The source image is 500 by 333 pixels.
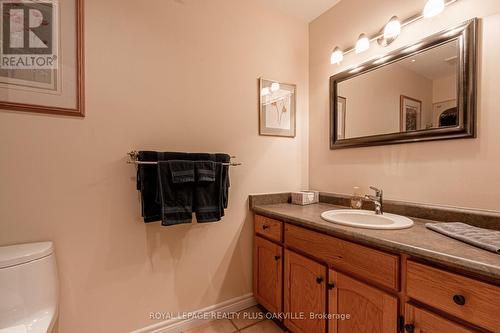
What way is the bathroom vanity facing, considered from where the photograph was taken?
facing the viewer and to the left of the viewer

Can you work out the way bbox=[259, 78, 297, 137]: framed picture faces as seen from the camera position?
facing the viewer and to the right of the viewer

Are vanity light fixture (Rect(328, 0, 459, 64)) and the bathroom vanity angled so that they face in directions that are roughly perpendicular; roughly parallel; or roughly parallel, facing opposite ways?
roughly parallel

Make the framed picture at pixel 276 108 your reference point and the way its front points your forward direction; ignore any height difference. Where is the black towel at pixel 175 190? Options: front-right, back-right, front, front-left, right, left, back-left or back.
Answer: right

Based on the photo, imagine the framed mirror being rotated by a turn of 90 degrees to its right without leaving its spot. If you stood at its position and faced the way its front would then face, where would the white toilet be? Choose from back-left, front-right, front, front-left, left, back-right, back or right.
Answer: left

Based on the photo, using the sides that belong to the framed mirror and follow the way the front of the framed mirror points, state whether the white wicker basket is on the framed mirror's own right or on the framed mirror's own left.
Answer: on the framed mirror's own right

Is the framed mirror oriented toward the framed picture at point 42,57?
yes

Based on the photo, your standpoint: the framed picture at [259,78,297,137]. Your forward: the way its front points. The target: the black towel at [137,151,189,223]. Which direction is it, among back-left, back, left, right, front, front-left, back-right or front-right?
right

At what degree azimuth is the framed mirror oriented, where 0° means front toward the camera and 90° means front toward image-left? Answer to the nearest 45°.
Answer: approximately 45°

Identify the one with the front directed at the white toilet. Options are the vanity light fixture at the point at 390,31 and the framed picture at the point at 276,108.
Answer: the vanity light fixture

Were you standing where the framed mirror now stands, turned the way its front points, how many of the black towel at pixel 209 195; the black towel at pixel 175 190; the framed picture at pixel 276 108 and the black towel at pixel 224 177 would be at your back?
0

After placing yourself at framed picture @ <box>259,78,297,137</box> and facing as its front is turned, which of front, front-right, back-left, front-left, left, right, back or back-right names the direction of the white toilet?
right

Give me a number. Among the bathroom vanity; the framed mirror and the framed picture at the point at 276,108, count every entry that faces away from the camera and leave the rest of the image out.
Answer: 0

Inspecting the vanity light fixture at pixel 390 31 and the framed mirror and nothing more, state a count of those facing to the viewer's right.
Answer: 0

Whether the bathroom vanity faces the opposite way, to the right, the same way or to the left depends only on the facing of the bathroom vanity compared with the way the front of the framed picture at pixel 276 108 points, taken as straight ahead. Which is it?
to the right

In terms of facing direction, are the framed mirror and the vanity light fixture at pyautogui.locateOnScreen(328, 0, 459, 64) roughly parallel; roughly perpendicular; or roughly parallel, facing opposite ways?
roughly parallel
